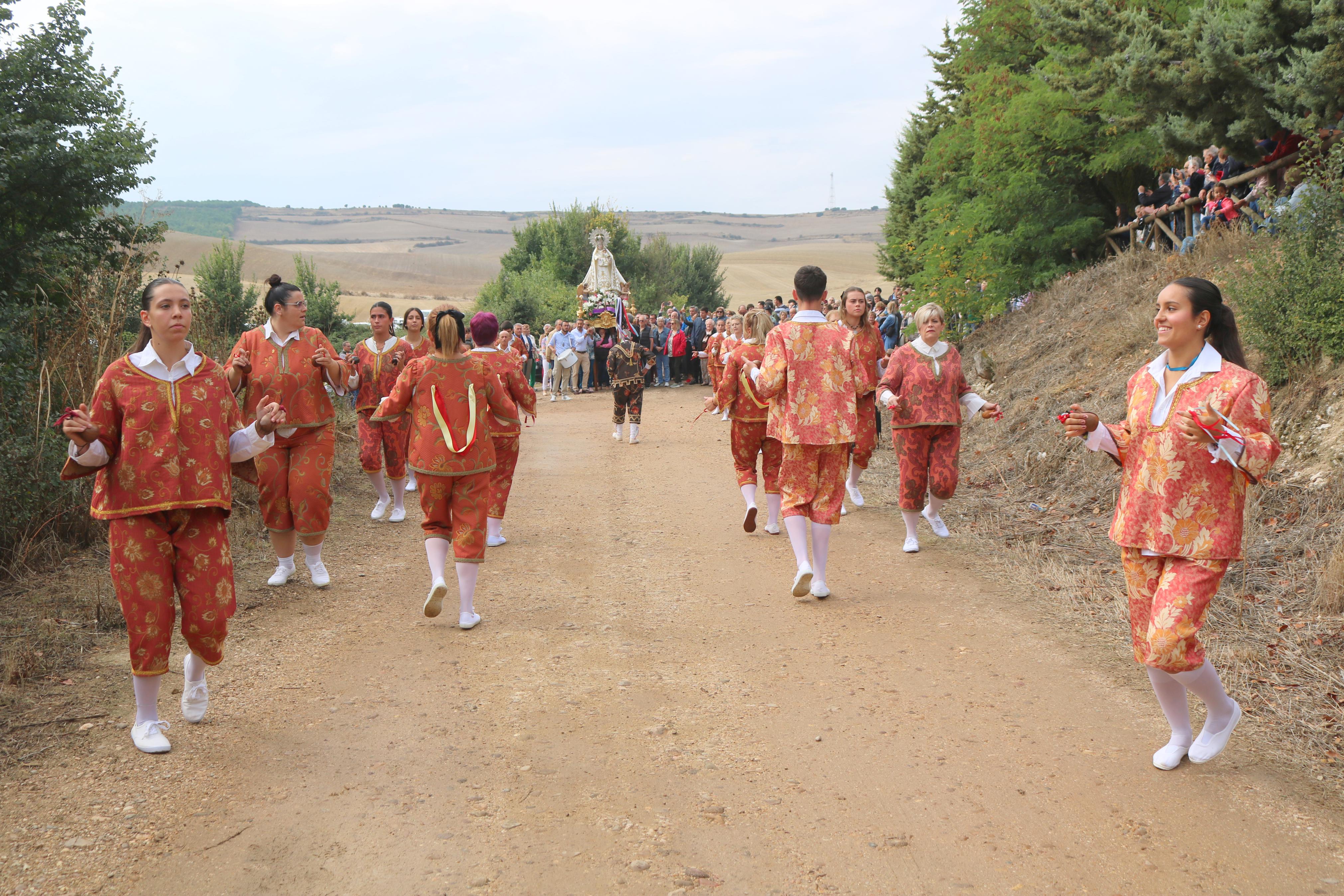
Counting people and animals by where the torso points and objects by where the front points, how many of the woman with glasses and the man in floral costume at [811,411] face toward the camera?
1

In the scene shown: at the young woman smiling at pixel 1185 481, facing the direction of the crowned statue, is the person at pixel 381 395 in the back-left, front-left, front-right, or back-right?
front-left

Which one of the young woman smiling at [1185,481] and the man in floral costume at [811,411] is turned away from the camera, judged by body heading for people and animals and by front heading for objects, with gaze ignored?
the man in floral costume

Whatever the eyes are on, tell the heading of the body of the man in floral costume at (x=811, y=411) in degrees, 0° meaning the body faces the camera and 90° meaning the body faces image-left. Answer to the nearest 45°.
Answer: approximately 180°

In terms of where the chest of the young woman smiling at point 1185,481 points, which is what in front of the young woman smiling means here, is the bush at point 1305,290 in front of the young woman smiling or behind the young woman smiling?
behind

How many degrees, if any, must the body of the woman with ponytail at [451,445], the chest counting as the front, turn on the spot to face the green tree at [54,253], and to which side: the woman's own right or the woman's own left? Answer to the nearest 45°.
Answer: approximately 45° to the woman's own left

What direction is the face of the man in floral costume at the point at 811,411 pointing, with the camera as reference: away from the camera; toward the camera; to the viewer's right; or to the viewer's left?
away from the camera

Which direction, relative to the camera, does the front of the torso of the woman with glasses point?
toward the camera

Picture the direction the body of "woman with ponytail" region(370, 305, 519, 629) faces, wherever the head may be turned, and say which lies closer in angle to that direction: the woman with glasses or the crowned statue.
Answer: the crowned statue

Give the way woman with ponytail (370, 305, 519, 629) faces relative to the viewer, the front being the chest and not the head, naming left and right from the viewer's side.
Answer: facing away from the viewer

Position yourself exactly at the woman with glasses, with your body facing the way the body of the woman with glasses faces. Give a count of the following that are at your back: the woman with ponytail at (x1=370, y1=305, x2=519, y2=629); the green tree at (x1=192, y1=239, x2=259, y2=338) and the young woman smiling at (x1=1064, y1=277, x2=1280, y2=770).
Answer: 1

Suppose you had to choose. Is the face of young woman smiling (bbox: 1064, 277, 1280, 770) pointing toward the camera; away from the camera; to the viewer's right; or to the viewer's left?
to the viewer's left

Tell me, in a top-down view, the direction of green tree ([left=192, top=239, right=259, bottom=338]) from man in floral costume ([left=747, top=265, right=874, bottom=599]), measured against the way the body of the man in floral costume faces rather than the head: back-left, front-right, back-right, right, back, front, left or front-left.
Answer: front-left

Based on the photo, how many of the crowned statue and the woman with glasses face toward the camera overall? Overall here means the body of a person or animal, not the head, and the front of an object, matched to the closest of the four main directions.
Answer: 2
